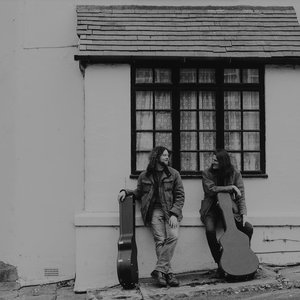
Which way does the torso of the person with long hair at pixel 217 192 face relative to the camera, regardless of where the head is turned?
toward the camera

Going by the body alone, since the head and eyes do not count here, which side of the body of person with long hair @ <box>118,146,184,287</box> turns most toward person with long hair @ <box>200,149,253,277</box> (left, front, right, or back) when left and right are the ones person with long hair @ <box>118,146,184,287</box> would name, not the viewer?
left

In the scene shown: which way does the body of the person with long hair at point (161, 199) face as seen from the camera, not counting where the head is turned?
toward the camera

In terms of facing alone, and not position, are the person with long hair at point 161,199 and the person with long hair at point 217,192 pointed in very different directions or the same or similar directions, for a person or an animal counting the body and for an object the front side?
same or similar directions

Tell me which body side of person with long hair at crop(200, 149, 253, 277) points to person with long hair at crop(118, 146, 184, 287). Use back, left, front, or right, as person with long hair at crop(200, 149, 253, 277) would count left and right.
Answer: right
